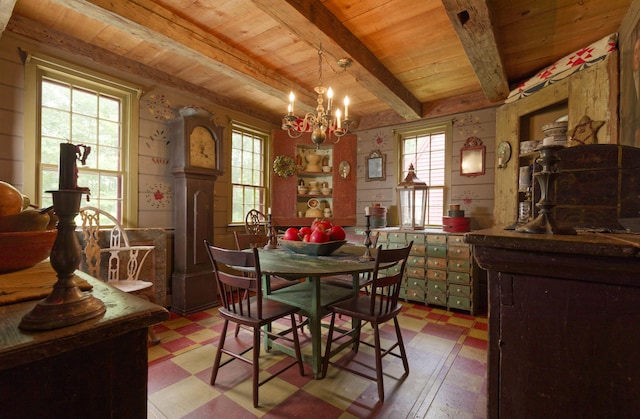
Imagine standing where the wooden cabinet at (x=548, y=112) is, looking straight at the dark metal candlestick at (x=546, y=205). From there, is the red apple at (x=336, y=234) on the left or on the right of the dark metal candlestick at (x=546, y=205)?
right

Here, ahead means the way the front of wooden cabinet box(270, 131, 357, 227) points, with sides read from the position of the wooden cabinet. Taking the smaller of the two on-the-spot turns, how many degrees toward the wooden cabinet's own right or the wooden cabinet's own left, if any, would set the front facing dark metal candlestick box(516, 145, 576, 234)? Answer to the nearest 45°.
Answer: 0° — it already faces it

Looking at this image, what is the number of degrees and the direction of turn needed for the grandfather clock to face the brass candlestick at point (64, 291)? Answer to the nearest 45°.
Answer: approximately 45° to its right

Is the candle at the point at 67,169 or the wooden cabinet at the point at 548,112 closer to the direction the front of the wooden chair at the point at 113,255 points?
the wooden cabinet

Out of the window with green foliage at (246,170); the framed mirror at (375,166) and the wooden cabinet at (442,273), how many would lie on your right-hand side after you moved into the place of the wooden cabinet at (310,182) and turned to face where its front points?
1

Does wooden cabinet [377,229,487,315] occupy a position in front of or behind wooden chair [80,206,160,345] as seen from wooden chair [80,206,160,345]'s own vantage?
in front

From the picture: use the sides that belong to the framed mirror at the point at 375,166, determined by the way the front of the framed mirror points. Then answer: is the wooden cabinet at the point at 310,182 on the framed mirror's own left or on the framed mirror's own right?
on the framed mirror's own right

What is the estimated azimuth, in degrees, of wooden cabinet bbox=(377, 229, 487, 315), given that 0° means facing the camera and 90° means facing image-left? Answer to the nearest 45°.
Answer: approximately 45°

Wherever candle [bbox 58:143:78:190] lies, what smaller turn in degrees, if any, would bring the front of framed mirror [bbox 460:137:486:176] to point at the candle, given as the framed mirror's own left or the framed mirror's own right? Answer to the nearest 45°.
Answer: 0° — it already faces it

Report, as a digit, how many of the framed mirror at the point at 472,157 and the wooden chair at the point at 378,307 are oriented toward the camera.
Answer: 1

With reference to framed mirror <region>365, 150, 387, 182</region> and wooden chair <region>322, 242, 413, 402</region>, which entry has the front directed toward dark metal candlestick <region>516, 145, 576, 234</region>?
the framed mirror

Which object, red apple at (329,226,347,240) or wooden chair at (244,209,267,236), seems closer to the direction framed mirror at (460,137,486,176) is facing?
the red apple

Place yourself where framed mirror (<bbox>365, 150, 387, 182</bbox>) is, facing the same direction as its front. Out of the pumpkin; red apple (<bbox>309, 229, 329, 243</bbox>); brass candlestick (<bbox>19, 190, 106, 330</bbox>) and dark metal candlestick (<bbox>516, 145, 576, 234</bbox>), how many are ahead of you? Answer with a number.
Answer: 4
